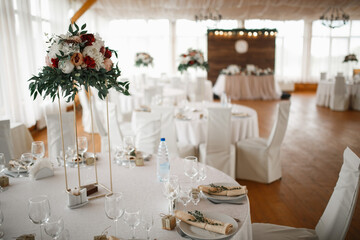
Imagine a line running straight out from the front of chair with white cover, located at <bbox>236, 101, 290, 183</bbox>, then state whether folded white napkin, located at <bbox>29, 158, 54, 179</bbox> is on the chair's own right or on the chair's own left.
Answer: on the chair's own left

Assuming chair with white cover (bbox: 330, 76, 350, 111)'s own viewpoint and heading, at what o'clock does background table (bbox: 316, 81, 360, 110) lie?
The background table is roughly at 11 o'clock from the chair with white cover.

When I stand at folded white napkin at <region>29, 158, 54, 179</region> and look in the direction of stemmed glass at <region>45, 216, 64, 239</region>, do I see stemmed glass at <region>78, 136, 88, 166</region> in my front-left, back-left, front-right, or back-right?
back-left

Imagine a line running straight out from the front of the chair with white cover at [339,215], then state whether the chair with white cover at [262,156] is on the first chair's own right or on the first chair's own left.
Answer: on the first chair's own right

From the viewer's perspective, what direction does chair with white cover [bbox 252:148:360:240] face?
to the viewer's left

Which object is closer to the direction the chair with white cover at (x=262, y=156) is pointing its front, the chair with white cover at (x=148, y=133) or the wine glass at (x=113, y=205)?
the chair with white cover

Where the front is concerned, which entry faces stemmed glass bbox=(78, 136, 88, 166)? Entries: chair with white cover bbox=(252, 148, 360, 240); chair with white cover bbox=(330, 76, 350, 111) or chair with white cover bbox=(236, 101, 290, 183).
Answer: chair with white cover bbox=(252, 148, 360, 240)

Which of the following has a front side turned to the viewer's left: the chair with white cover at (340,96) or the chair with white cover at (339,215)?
the chair with white cover at (339,215)

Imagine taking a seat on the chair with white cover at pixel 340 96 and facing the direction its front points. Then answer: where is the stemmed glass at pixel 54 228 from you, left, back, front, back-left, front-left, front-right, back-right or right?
back

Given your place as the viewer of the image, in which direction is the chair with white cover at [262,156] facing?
facing away from the viewer and to the left of the viewer

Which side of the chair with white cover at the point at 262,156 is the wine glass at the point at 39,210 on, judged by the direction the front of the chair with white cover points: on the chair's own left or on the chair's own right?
on the chair's own left

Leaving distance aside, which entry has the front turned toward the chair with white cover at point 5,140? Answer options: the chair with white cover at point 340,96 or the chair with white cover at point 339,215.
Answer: the chair with white cover at point 339,215

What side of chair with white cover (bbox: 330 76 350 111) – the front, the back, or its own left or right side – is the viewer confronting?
back
